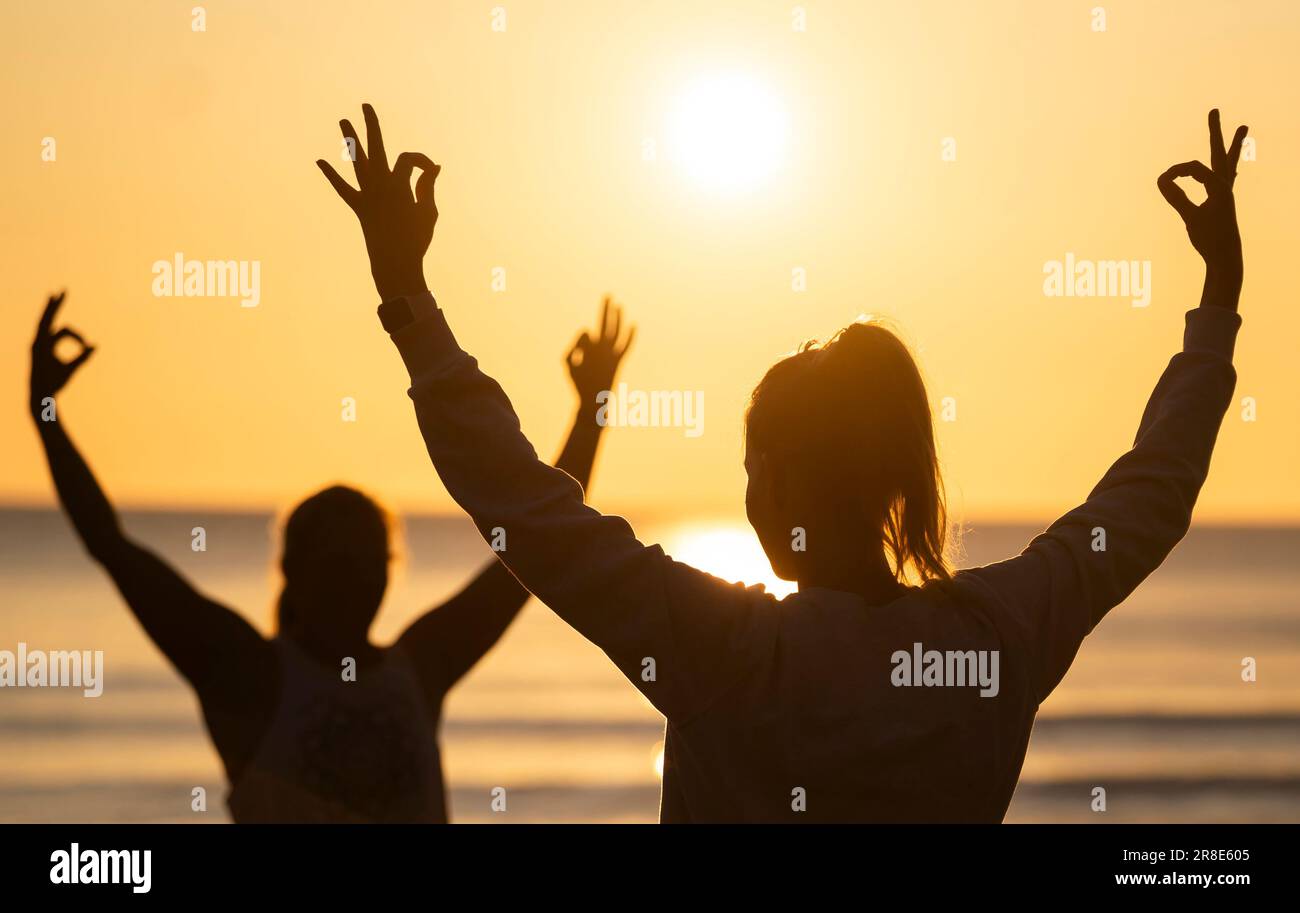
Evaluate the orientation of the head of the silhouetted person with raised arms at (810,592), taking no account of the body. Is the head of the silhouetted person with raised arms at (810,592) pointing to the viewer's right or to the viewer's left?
to the viewer's left

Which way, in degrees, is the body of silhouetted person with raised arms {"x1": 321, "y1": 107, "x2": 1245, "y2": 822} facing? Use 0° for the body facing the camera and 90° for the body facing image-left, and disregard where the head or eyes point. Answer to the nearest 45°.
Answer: approximately 180°

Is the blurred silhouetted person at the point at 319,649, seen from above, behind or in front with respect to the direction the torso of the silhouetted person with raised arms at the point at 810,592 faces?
in front

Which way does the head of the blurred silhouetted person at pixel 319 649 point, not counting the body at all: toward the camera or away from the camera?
away from the camera
